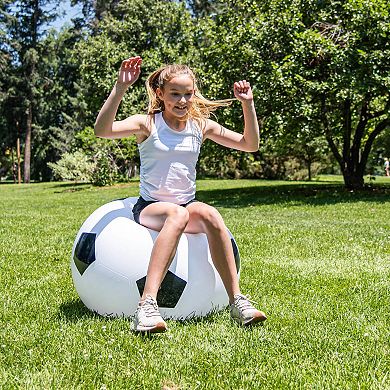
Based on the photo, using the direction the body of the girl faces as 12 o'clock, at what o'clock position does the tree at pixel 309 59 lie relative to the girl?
The tree is roughly at 8 o'clock from the girl.

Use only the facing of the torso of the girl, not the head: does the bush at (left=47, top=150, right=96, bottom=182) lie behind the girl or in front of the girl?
behind

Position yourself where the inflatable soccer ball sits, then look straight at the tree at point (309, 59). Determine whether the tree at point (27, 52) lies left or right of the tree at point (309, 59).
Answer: left

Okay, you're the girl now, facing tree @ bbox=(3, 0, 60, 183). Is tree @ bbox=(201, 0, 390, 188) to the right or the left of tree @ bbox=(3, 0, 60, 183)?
right

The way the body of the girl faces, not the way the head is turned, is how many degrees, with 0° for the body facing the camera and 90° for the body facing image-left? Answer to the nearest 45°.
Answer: approximately 315°

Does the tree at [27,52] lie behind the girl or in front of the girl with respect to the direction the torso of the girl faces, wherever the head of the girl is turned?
behind
